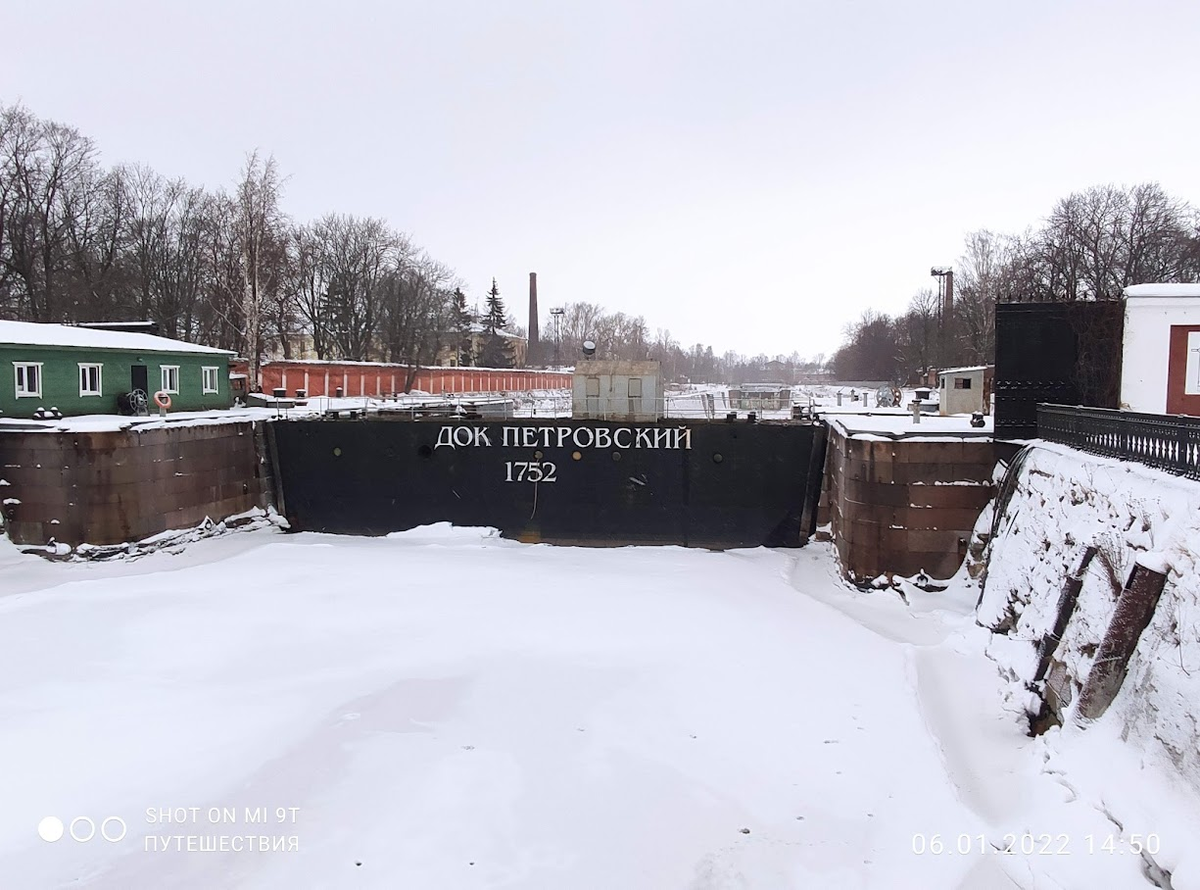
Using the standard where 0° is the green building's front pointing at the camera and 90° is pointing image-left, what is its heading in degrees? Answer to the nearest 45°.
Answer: approximately 315°

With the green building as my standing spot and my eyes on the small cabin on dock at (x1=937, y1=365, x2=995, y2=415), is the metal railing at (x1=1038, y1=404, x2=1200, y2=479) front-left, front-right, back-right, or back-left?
front-right

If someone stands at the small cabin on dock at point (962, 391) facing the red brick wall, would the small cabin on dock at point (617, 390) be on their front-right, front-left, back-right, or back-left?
front-left

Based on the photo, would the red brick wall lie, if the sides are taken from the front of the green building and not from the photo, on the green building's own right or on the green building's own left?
on the green building's own left

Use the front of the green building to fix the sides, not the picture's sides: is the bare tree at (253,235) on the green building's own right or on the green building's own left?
on the green building's own left

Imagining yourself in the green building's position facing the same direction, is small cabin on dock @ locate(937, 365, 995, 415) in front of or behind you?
in front

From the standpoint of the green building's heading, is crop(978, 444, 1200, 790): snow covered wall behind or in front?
in front

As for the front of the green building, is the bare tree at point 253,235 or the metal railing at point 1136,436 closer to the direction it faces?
the metal railing
